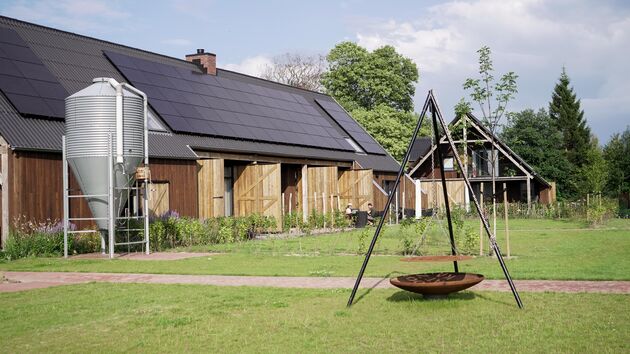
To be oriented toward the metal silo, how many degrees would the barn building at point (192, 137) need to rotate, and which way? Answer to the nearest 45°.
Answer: approximately 45° to its right

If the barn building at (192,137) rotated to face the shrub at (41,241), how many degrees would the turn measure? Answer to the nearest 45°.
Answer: approximately 90° to its right

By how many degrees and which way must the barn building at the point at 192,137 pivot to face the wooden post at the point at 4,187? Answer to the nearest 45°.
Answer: approximately 90° to its right

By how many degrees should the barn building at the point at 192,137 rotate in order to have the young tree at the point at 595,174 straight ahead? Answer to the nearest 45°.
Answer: approximately 45° to its left
